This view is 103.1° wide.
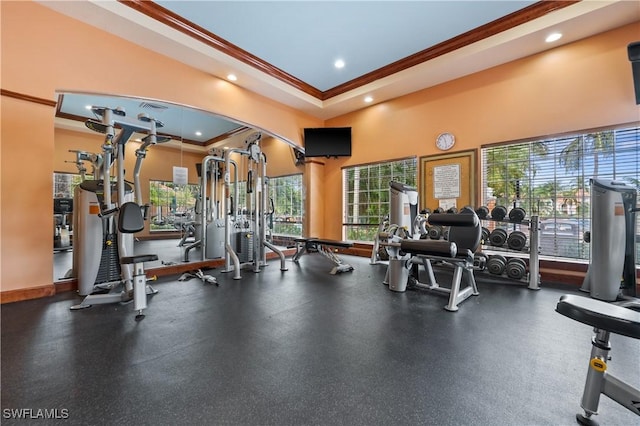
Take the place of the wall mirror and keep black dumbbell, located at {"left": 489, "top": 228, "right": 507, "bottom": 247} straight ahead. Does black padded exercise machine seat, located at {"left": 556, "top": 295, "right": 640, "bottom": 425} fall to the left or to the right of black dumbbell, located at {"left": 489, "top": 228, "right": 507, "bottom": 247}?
right

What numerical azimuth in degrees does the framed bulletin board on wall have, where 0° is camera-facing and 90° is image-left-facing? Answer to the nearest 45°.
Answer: approximately 45°

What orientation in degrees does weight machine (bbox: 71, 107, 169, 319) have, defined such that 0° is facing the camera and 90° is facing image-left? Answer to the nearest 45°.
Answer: approximately 315°

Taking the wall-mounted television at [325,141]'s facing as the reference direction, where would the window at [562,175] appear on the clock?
The window is roughly at 10 o'clock from the wall-mounted television.

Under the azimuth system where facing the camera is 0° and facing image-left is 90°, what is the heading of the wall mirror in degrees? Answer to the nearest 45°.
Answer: approximately 315°

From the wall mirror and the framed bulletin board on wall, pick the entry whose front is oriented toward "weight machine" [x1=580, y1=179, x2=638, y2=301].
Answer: the wall mirror

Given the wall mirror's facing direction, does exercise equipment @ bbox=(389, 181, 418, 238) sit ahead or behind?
ahead

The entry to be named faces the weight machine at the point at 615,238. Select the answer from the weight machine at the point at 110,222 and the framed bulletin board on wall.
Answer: the weight machine at the point at 110,222

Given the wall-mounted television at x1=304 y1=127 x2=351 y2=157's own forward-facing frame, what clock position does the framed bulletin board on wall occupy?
The framed bulletin board on wall is roughly at 10 o'clock from the wall-mounted television.
